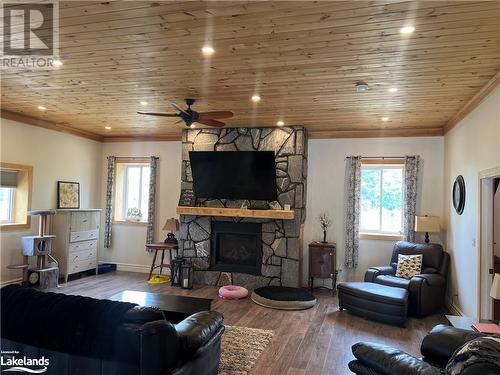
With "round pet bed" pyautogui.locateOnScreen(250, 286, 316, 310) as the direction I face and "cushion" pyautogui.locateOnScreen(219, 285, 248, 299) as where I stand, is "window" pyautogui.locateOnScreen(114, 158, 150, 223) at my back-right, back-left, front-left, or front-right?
back-left

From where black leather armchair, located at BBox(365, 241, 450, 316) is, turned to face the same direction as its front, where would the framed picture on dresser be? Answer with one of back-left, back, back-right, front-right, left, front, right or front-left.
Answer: front-right

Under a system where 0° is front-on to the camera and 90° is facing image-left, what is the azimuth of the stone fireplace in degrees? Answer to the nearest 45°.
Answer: approximately 0°

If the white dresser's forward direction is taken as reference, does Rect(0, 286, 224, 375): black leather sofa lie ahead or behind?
ahead

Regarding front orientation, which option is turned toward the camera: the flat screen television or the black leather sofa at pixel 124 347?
the flat screen television

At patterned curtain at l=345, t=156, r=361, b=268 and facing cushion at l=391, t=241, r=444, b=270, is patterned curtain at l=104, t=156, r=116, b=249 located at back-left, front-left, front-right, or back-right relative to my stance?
back-right

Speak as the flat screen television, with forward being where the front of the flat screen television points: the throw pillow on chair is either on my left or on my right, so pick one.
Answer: on my left

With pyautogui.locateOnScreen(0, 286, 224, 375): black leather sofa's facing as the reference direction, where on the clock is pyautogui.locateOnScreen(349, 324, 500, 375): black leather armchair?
The black leather armchair is roughly at 2 o'clock from the black leather sofa.

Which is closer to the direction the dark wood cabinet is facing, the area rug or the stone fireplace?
the area rug

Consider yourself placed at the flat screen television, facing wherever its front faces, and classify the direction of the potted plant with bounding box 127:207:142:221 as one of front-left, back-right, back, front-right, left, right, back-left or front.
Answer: back-right

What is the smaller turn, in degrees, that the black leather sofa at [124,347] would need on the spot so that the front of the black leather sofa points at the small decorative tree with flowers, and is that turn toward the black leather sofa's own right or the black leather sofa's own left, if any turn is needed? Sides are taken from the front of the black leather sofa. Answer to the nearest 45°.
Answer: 0° — it already faces it
